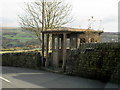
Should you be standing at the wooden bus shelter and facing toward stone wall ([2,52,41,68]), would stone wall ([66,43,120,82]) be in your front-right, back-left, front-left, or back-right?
back-left

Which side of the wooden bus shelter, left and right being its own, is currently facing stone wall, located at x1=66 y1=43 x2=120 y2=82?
left

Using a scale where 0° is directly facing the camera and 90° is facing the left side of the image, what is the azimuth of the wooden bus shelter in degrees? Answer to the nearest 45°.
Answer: approximately 45°

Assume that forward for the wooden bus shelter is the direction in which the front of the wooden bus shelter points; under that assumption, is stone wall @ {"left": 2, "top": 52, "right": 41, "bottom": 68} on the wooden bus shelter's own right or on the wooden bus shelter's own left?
on the wooden bus shelter's own right
